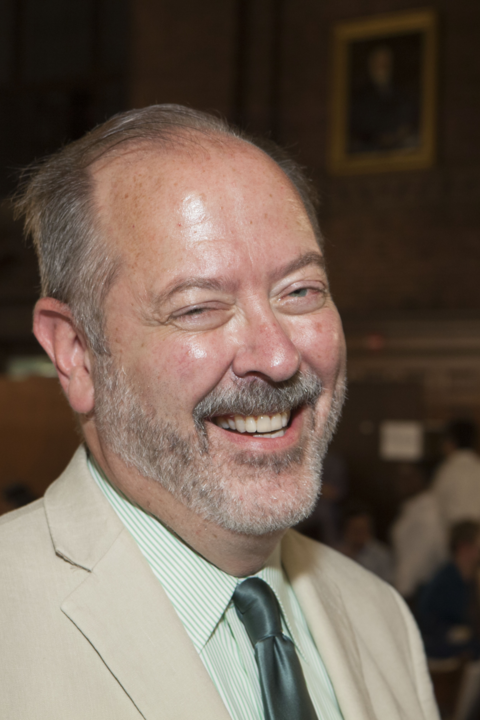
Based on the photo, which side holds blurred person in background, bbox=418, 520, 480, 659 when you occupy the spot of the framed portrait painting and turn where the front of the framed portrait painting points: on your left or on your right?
on your left

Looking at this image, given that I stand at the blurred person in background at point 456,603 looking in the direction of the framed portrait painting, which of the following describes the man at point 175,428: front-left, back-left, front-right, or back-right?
back-left

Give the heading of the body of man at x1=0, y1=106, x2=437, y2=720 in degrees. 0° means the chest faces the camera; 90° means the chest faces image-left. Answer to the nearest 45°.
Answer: approximately 315°

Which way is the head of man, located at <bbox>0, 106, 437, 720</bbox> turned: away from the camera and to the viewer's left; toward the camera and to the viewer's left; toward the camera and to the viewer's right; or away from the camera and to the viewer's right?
toward the camera and to the viewer's right

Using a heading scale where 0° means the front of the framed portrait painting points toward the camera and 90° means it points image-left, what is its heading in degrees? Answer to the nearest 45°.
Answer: approximately 45°
